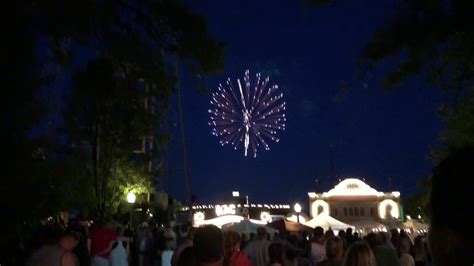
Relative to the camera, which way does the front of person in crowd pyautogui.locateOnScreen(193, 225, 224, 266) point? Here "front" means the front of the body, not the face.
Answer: away from the camera

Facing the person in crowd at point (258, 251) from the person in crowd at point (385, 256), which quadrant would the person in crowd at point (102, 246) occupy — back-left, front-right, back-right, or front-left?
front-left

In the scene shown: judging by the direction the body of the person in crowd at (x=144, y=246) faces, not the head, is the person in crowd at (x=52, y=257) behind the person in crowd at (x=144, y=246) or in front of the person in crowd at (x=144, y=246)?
behind

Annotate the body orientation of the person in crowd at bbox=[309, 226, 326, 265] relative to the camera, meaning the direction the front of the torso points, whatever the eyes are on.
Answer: away from the camera

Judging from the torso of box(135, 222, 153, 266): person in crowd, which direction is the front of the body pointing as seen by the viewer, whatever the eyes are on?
away from the camera

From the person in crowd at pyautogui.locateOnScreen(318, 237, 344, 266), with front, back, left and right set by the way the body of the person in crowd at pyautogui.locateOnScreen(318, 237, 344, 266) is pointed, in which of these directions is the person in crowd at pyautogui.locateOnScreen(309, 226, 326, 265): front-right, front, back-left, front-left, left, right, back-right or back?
front

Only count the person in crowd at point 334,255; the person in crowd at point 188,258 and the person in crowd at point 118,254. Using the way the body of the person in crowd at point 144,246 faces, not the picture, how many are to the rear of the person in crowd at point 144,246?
3

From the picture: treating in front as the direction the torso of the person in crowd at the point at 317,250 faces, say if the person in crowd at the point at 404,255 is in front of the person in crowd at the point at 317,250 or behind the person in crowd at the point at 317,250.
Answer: behind

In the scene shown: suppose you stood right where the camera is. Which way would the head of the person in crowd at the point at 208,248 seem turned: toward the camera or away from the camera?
away from the camera

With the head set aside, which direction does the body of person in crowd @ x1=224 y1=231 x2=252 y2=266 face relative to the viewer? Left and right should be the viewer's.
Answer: facing away from the viewer

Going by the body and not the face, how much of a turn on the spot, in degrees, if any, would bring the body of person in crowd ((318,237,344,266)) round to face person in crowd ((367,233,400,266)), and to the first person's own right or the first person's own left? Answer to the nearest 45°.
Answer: approximately 45° to the first person's own right

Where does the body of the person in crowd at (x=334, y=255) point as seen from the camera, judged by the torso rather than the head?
away from the camera

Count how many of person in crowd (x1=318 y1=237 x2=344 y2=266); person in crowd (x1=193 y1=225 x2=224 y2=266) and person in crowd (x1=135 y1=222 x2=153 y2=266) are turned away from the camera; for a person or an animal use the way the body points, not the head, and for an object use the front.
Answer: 3
